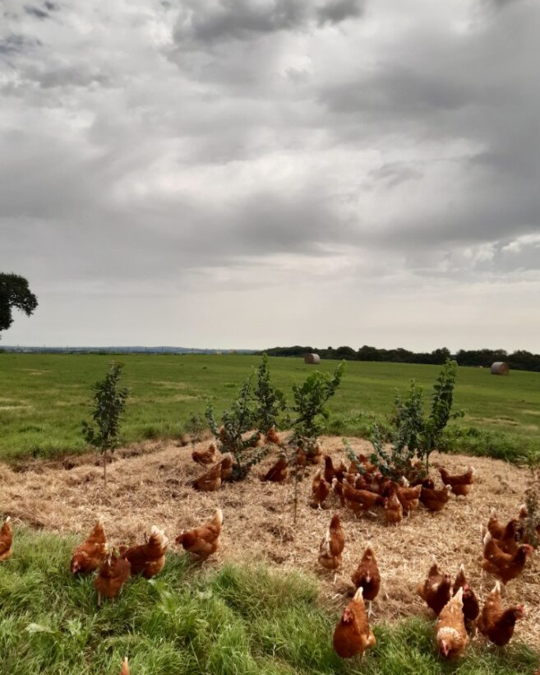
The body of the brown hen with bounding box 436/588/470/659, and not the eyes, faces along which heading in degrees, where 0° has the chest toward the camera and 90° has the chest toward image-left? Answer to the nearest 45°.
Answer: approximately 0°

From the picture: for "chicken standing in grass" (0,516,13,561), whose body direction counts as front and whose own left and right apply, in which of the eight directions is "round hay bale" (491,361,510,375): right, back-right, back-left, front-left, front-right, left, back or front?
back-right

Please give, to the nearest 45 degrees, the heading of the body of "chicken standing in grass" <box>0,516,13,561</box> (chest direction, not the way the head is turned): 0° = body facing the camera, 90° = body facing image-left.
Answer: approximately 90°
